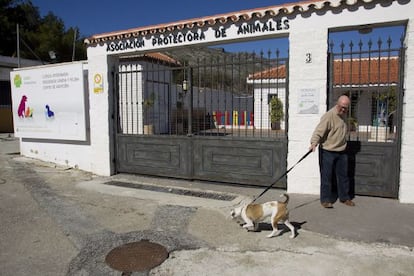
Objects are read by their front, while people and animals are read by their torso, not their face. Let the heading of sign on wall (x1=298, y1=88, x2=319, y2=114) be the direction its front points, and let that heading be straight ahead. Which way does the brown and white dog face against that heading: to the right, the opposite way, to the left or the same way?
to the right

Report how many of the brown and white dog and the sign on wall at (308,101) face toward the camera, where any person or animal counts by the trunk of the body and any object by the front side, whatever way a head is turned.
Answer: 1

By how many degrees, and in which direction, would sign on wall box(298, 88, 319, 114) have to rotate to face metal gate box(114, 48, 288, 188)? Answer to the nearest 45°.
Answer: approximately 90° to its right

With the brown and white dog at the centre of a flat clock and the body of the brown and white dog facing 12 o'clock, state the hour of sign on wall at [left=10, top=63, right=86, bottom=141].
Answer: The sign on wall is roughly at 1 o'clock from the brown and white dog.

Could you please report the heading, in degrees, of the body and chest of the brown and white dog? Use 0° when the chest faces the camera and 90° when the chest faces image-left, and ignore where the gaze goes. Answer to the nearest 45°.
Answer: approximately 90°
